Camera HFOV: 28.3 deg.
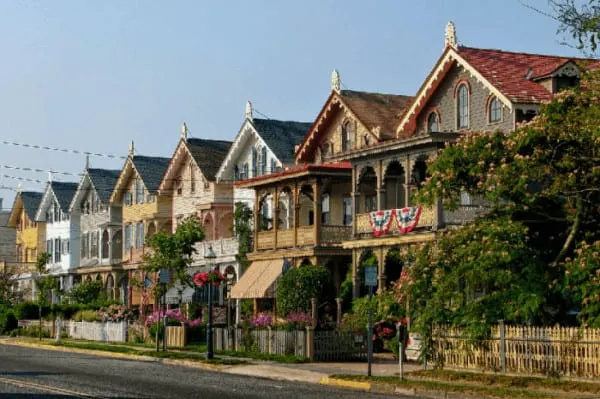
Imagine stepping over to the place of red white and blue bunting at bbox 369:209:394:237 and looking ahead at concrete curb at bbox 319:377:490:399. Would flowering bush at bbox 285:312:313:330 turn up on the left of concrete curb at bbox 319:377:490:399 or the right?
right

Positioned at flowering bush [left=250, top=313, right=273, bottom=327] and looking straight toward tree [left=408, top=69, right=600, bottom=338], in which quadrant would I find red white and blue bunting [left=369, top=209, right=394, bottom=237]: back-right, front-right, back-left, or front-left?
front-left

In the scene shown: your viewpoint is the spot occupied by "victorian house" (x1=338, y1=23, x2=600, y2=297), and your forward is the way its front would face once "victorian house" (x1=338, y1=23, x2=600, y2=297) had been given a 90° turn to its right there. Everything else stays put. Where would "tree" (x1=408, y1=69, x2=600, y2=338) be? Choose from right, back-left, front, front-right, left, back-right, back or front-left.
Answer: back-left

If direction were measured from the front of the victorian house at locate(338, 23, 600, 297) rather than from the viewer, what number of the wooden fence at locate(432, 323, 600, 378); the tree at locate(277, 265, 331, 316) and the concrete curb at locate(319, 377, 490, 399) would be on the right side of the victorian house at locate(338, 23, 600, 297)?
1

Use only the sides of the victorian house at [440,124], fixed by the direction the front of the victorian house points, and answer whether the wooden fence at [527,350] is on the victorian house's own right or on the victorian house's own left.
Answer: on the victorian house's own left

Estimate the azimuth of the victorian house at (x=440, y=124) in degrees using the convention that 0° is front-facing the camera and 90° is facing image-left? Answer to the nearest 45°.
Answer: approximately 45°

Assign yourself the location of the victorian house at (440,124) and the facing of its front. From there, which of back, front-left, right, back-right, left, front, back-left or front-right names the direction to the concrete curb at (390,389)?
front-left

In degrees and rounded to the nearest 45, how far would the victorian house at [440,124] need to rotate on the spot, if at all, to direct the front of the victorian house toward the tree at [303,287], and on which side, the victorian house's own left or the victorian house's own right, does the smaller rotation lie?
approximately 90° to the victorian house's own right
